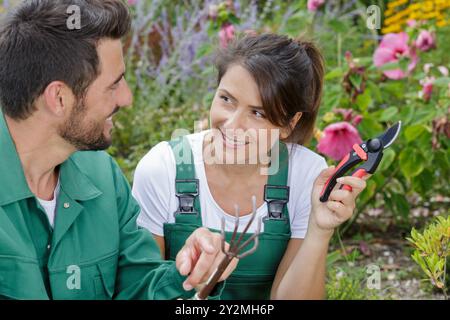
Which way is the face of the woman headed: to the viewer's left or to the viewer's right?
to the viewer's left

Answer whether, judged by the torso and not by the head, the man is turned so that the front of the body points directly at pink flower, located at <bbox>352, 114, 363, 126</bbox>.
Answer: no

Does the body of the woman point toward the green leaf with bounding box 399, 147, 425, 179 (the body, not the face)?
no

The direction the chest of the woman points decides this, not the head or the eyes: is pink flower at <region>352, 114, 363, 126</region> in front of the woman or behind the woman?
behind

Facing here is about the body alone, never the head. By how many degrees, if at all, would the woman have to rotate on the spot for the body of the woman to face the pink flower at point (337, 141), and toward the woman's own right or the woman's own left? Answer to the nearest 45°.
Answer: approximately 135° to the woman's own left

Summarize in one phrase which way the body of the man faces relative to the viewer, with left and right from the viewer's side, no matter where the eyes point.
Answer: facing the viewer and to the right of the viewer

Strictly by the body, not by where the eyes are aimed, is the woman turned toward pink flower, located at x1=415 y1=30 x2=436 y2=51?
no

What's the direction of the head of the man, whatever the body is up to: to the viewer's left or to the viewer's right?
to the viewer's right

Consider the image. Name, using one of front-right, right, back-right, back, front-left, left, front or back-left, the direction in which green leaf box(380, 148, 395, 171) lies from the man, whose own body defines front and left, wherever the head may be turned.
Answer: left

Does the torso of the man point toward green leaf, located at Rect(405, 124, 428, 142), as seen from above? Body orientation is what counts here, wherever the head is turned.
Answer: no

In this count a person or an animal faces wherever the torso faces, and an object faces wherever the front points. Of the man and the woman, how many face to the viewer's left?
0

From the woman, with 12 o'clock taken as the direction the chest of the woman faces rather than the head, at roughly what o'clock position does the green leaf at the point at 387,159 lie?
The green leaf is roughly at 7 o'clock from the woman.

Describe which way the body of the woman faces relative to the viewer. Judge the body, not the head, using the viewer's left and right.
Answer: facing the viewer

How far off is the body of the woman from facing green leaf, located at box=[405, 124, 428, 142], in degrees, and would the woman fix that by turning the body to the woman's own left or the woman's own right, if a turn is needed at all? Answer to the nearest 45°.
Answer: approximately 135° to the woman's own left

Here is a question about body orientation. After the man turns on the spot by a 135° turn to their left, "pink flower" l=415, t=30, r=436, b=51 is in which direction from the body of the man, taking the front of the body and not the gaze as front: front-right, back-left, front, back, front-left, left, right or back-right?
front-right

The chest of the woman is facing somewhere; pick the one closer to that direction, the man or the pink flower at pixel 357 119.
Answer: the man

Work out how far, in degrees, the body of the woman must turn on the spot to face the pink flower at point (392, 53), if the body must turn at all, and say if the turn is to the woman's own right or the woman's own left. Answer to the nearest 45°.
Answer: approximately 135° to the woman's own left
